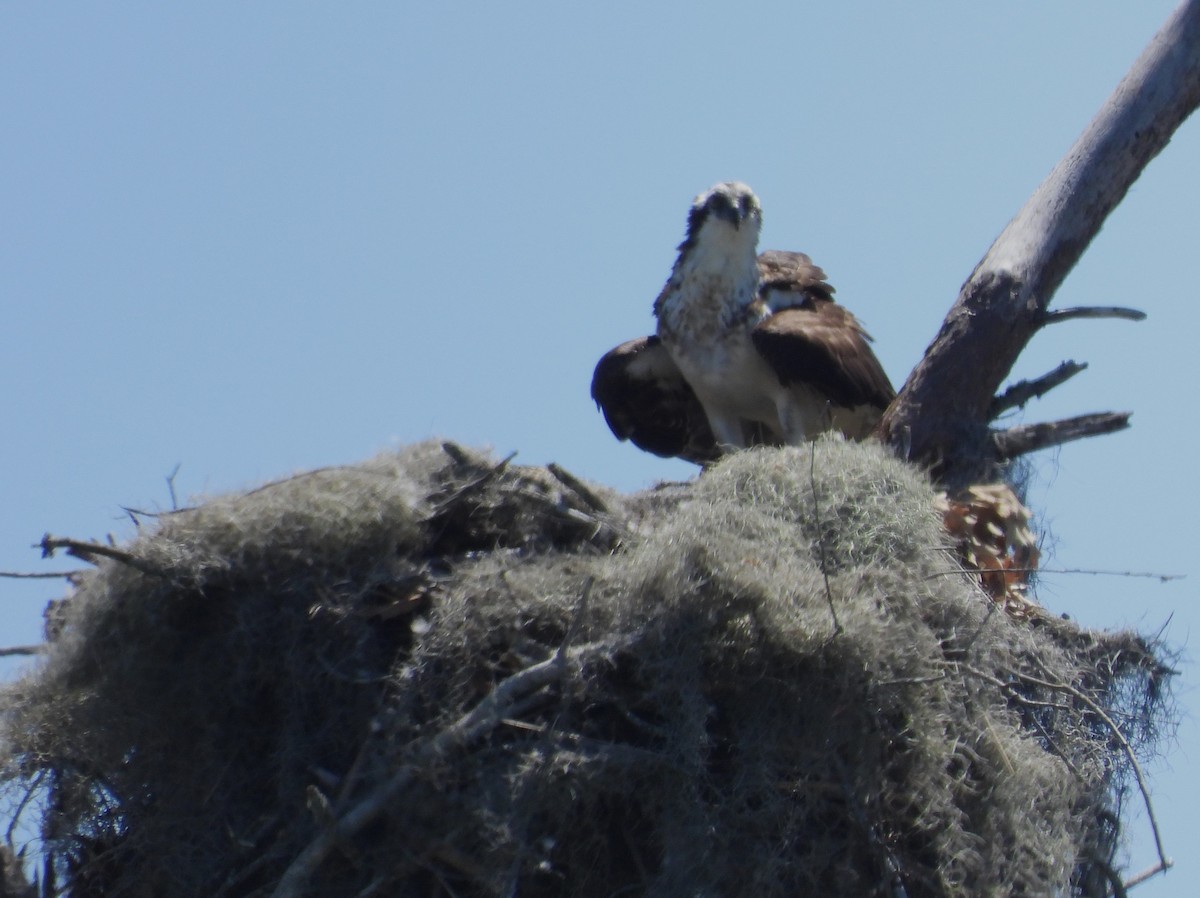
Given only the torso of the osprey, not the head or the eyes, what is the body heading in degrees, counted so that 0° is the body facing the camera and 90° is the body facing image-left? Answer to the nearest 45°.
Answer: approximately 45°
